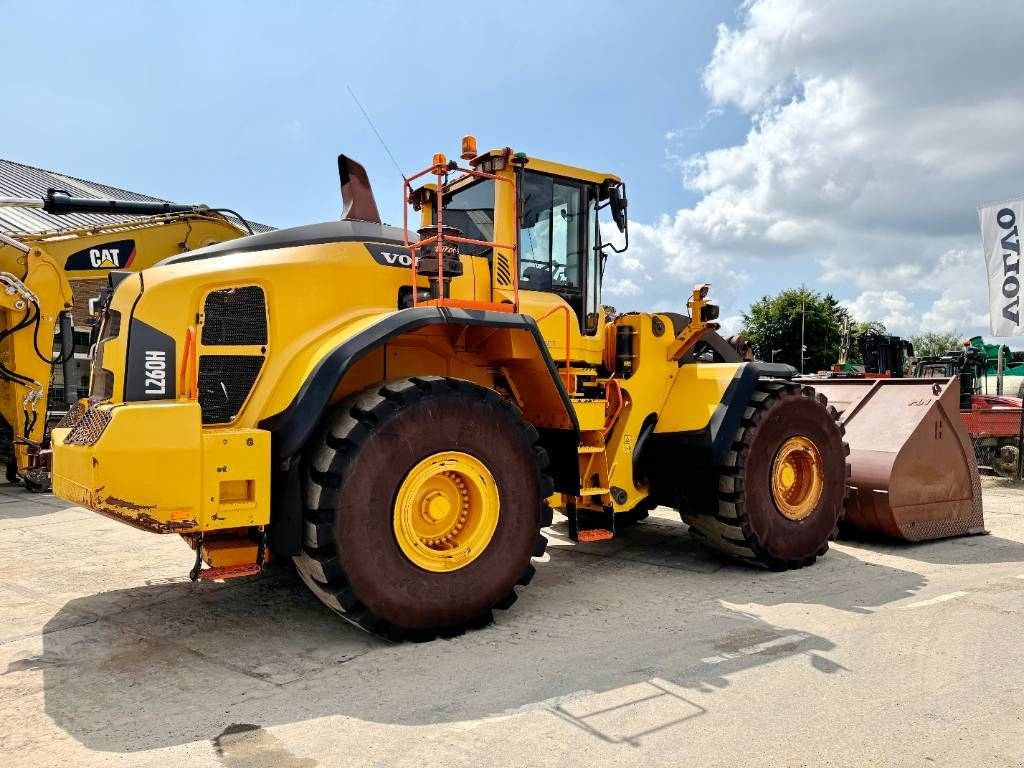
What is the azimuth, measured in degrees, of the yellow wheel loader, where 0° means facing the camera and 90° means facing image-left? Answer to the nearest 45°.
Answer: approximately 225°

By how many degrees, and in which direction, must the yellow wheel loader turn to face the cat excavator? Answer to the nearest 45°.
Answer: approximately 90° to its left

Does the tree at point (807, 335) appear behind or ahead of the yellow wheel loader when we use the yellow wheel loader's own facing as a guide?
ahead
